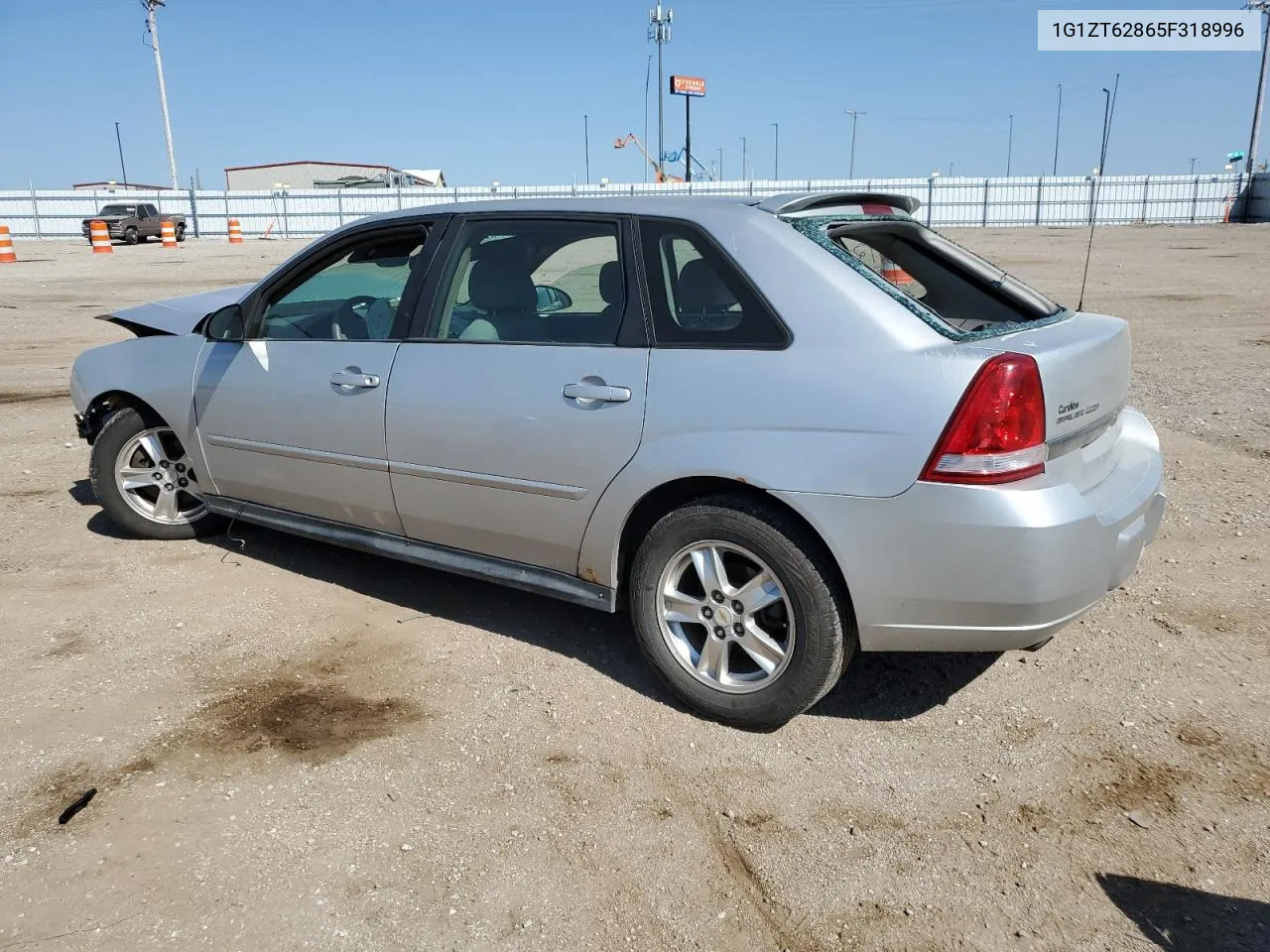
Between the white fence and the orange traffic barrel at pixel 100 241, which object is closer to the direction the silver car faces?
the orange traffic barrel

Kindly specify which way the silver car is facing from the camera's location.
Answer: facing away from the viewer and to the left of the viewer

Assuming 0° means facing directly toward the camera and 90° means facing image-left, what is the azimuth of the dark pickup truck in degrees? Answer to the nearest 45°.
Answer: approximately 45°

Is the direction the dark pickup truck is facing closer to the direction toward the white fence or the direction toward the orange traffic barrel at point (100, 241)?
the orange traffic barrel

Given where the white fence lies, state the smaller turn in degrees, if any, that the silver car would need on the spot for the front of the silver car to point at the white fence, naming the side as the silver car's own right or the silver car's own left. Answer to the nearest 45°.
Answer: approximately 45° to the silver car's own right
